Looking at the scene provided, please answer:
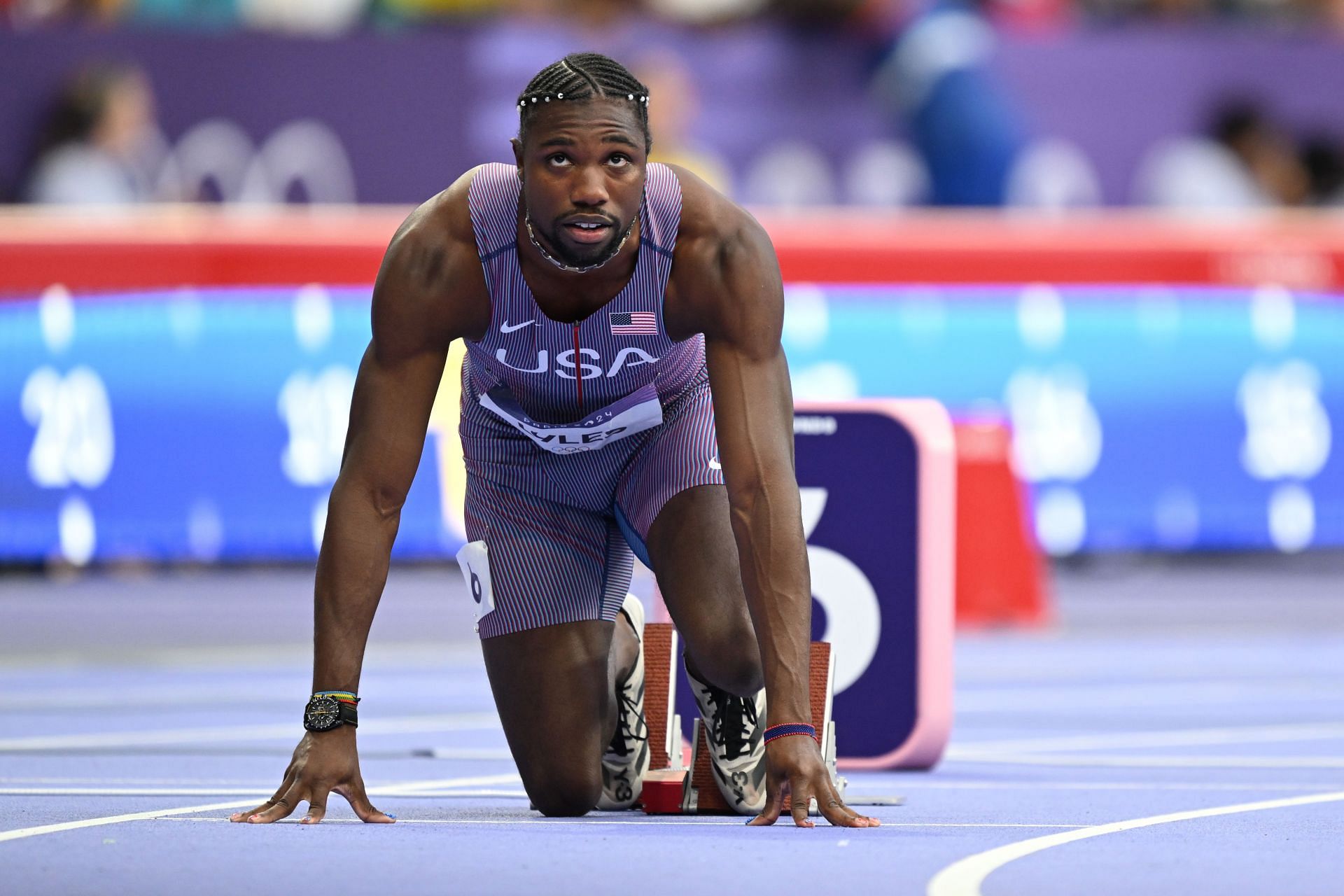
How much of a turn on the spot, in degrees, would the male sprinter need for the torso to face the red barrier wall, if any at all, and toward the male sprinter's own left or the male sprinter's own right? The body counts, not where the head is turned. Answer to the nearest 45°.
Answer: approximately 180°

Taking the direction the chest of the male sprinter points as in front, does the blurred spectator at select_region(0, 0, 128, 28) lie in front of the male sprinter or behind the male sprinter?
behind

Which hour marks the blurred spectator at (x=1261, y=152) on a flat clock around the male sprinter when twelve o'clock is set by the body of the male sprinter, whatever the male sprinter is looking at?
The blurred spectator is roughly at 7 o'clock from the male sprinter.

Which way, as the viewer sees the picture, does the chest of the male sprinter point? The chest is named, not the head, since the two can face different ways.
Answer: toward the camera
